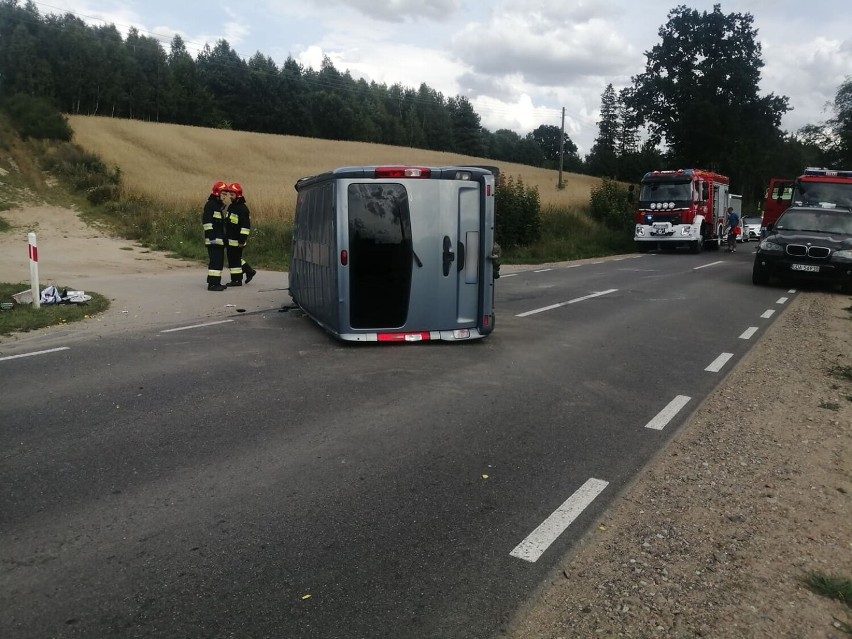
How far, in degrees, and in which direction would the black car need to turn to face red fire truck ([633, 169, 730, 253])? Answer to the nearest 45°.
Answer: approximately 180°

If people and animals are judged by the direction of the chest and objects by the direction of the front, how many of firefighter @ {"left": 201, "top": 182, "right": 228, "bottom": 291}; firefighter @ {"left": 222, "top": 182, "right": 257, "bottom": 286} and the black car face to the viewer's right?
1

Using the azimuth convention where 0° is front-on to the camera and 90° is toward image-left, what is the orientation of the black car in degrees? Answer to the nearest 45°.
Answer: approximately 0°

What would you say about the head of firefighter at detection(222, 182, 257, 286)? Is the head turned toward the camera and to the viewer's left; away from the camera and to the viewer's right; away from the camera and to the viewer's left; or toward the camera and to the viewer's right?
toward the camera and to the viewer's left

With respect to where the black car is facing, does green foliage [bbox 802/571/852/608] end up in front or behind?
in front

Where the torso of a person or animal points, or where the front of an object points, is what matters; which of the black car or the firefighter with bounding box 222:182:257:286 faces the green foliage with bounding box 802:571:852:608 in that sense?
the black car

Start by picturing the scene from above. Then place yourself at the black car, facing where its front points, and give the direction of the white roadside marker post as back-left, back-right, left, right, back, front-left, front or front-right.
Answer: front-right

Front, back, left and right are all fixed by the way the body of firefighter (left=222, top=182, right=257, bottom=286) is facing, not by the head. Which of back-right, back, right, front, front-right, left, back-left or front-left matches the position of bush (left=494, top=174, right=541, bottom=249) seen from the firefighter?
back-right

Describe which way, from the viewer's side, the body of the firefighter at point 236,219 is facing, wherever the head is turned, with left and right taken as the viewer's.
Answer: facing to the left of the viewer

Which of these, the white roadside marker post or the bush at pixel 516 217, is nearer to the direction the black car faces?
the white roadside marker post

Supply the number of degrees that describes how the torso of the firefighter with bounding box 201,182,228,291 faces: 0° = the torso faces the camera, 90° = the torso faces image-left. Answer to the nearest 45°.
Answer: approximately 270°

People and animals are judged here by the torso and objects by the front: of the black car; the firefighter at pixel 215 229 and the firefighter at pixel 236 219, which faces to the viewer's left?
the firefighter at pixel 236 219
